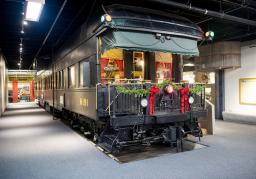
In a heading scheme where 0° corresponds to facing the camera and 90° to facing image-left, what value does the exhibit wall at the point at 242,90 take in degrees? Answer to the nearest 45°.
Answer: approximately 45°

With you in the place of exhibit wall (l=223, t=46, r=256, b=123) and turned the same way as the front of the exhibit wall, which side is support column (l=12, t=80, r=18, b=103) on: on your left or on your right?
on your right

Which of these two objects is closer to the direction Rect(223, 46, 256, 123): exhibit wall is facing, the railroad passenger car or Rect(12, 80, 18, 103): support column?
the railroad passenger car
